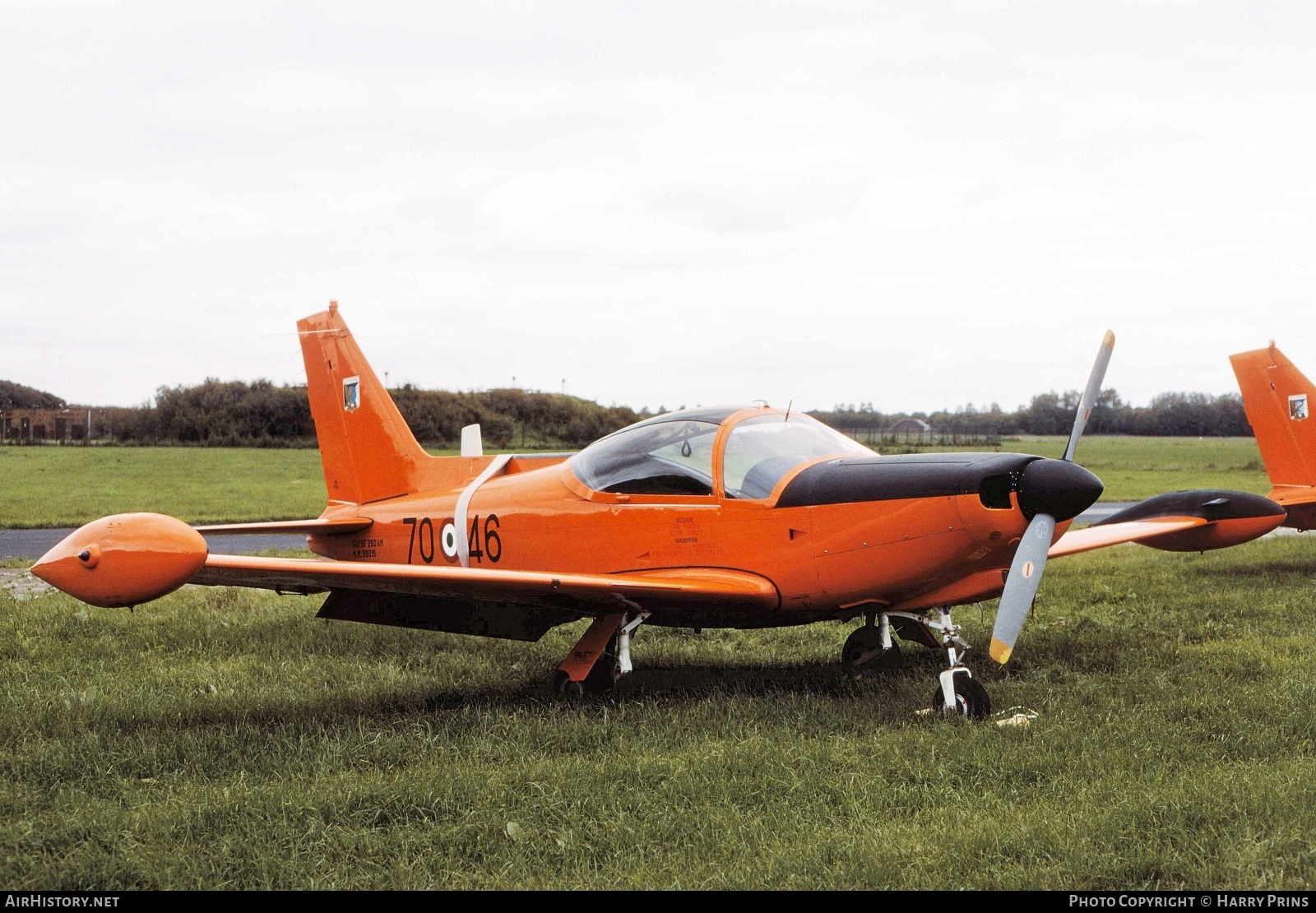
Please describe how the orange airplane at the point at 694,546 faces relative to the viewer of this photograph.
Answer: facing the viewer and to the right of the viewer

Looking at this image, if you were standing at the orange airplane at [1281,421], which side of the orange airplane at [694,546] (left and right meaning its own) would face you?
left
